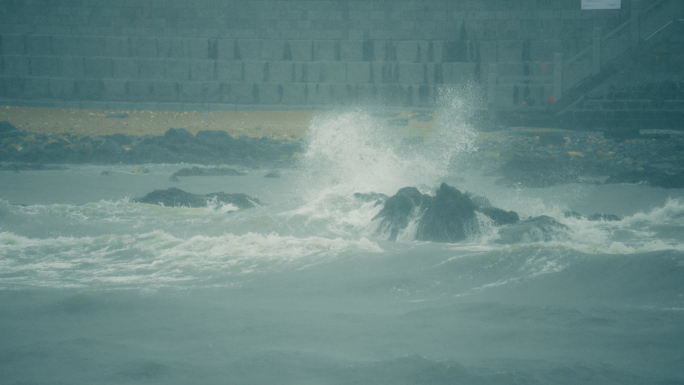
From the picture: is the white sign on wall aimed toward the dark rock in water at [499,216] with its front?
yes

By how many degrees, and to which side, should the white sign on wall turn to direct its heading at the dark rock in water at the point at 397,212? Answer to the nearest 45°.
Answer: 0° — it already faces it

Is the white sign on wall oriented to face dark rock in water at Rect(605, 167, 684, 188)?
yes

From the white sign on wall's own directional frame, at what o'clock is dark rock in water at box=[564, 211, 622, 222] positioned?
The dark rock in water is roughly at 12 o'clock from the white sign on wall.

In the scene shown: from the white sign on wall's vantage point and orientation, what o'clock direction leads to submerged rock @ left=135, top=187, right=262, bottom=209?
The submerged rock is roughly at 1 o'clock from the white sign on wall.

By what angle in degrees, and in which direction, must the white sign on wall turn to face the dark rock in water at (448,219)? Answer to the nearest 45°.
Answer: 0° — it already faces it

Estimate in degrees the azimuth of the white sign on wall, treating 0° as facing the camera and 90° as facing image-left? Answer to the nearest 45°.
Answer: approximately 0°

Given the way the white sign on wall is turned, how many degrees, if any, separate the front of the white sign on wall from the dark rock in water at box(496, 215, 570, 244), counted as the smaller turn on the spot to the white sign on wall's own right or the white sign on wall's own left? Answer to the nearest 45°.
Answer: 0° — it already faces it

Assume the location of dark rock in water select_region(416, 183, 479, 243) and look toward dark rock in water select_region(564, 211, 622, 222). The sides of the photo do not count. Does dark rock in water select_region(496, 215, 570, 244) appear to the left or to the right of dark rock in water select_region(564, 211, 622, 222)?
right
